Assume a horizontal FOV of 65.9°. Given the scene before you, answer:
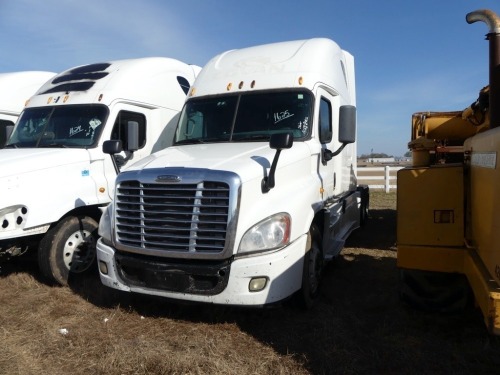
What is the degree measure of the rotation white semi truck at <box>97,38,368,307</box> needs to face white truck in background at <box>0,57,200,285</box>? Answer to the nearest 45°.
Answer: approximately 90° to its right

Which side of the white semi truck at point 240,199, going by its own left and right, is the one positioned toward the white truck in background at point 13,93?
right

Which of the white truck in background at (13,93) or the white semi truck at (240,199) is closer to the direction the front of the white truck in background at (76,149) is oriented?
the white semi truck

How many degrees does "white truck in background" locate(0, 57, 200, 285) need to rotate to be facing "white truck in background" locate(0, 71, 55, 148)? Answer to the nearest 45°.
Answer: approximately 90° to its right

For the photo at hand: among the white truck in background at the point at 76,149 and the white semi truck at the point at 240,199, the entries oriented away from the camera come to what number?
0

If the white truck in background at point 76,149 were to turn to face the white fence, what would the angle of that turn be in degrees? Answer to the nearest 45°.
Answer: approximately 180°

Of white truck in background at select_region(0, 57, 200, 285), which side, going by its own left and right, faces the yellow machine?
left

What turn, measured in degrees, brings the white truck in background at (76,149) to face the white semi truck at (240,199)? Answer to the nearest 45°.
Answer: approximately 90° to its left

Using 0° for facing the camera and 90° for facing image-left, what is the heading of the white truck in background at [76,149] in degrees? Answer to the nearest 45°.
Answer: approximately 45°

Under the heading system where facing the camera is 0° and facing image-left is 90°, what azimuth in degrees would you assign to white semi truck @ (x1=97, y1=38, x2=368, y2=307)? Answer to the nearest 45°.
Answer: approximately 45°
